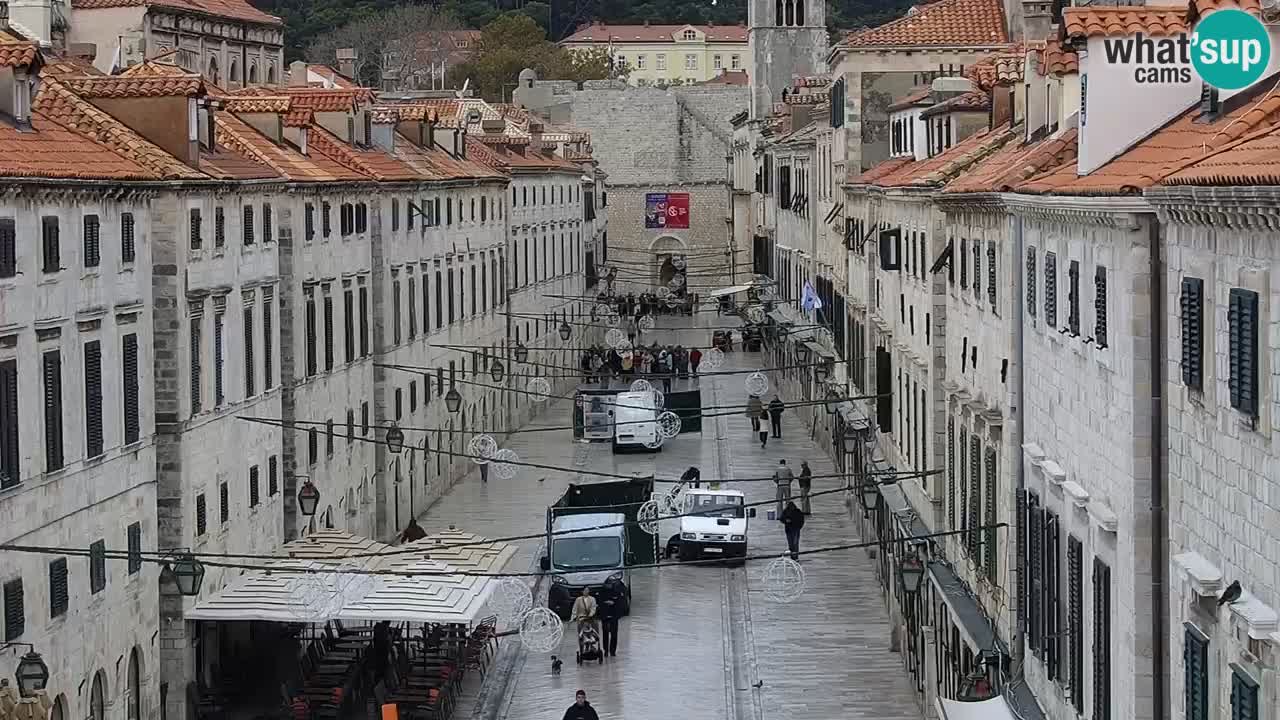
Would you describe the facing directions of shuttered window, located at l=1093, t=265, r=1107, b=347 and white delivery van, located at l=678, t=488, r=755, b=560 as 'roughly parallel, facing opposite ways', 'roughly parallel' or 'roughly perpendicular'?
roughly perpendicular

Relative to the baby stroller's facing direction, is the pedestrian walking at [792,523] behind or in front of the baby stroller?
behind

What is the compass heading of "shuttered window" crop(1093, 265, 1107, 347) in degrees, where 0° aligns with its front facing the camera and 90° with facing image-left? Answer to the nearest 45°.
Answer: approximately 90°

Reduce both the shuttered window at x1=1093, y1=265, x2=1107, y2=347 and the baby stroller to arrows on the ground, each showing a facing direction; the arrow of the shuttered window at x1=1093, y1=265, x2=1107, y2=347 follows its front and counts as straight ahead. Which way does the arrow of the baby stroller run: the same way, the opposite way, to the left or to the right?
to the left
